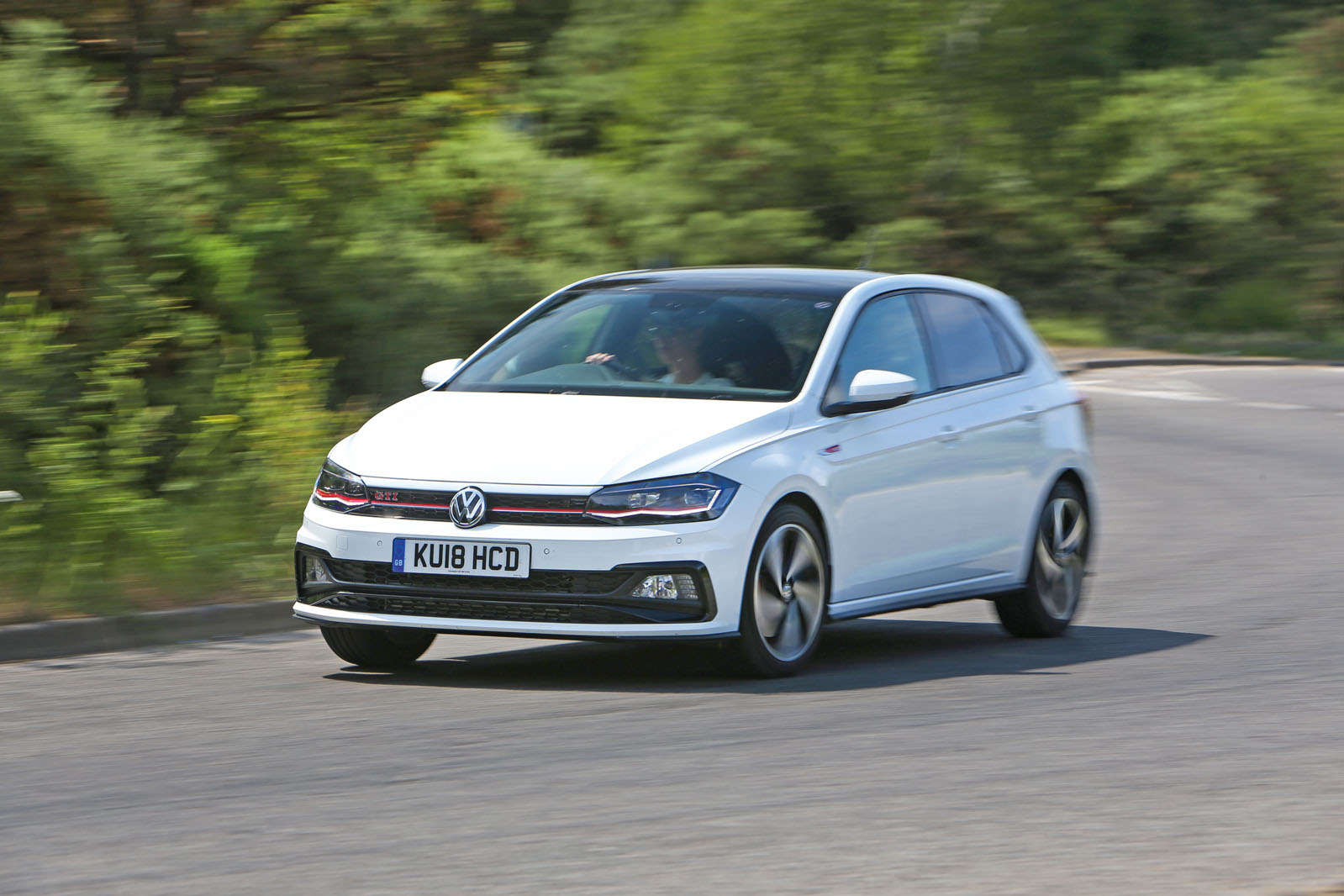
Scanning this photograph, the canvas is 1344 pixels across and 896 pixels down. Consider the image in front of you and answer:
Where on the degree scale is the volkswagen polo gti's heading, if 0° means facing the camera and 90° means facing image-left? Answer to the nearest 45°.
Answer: approximately 45°

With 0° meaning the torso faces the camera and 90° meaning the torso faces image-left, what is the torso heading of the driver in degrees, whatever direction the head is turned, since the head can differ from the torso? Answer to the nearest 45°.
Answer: approximately 45°
